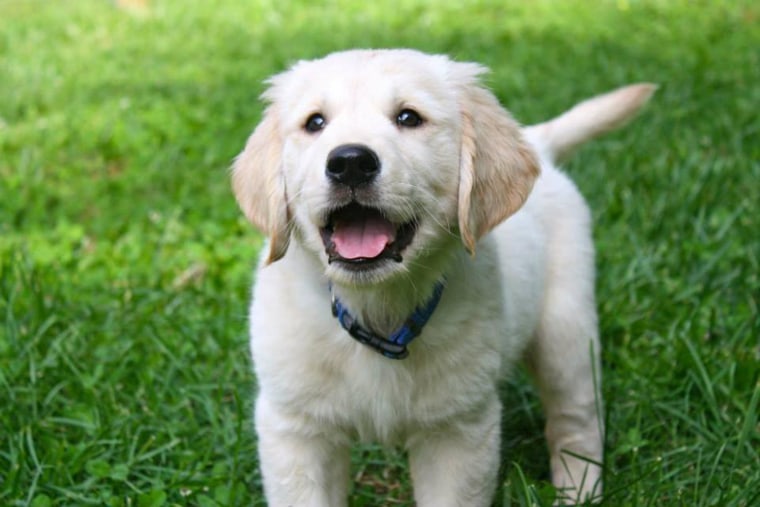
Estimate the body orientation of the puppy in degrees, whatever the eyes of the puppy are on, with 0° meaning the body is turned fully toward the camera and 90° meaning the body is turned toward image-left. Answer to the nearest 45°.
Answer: approximately 45°
